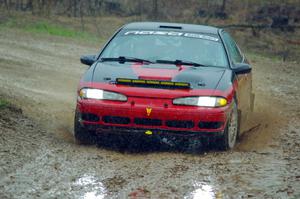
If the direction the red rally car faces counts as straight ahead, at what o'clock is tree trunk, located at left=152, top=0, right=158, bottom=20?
The tree trunk is roughly at 6 o'clock from the red rally car.

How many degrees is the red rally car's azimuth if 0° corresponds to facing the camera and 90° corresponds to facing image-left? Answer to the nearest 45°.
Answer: approximately 0°
